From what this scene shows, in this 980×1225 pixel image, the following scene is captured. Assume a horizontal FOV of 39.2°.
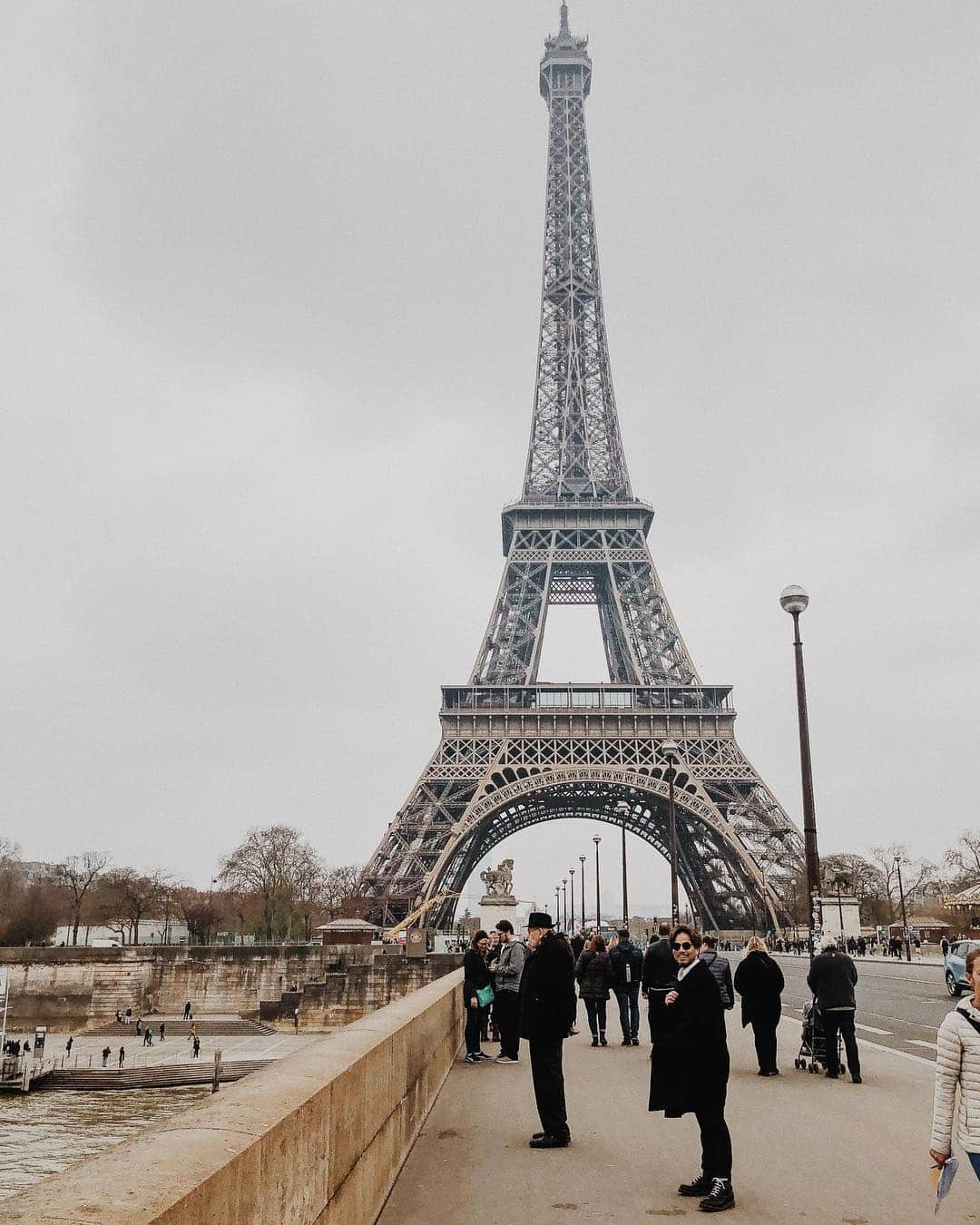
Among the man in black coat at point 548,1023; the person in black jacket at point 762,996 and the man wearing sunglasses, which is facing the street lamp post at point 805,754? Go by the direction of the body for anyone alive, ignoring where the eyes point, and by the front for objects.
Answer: the person in black jacket

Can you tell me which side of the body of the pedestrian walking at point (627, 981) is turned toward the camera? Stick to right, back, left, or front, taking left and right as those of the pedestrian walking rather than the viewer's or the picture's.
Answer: back

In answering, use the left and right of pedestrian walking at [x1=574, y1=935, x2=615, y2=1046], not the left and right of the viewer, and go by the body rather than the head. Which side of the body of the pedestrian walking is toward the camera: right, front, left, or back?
back

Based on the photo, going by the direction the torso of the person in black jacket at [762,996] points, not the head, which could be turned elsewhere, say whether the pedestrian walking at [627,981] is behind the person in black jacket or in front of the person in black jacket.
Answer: in front

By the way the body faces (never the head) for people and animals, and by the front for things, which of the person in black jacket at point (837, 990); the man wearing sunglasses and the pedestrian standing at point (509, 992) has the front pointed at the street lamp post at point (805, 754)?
the person in black jacket

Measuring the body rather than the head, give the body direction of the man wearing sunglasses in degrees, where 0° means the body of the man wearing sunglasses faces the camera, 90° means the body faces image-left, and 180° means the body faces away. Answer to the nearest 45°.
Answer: approximately 45°

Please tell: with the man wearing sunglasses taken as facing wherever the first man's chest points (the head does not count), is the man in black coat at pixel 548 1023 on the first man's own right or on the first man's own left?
on the first man's own right

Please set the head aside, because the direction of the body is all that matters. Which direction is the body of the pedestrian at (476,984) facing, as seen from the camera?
to the viewer's right

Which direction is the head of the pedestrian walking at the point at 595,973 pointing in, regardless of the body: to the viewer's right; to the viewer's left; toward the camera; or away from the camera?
away from the camera

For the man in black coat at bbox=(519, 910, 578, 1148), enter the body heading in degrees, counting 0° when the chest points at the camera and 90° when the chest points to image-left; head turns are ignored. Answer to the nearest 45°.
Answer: approximately 90°

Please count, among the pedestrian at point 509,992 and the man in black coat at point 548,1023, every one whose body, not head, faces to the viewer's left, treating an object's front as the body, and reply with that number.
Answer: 2

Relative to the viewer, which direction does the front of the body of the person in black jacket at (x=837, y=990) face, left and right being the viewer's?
facing away from the viewer

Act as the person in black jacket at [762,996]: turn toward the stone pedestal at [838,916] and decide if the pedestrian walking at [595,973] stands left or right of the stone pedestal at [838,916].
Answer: left

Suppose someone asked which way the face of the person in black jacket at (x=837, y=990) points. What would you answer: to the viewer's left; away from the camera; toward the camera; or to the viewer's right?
away from the camera
